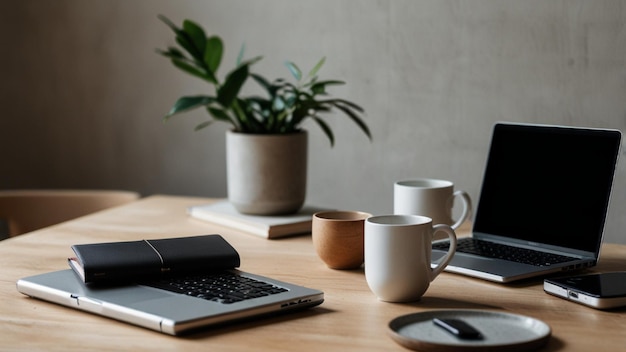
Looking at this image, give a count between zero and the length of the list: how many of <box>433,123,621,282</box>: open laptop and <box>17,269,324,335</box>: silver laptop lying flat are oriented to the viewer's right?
0

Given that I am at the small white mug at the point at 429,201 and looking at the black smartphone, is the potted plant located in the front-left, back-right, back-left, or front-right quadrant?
back-right

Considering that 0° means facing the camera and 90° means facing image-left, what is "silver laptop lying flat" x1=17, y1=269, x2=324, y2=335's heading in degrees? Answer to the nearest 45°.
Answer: approximately 45°

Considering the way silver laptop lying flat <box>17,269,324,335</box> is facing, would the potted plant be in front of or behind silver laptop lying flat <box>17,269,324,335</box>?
behind

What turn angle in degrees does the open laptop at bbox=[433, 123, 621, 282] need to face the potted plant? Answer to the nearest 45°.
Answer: approximately 45° to its right

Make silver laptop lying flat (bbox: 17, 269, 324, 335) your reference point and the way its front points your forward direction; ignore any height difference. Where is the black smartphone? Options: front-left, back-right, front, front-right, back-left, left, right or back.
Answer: back-left

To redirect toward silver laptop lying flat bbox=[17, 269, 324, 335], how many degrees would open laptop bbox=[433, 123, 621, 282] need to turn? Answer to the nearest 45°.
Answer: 0° — it already faces it
